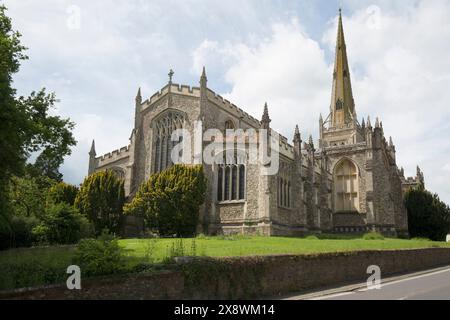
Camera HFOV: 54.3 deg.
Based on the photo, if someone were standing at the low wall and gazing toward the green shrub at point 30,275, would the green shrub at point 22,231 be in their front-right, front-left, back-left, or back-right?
front-right

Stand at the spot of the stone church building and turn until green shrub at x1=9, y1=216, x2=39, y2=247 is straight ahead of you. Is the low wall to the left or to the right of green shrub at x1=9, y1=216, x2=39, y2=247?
left
